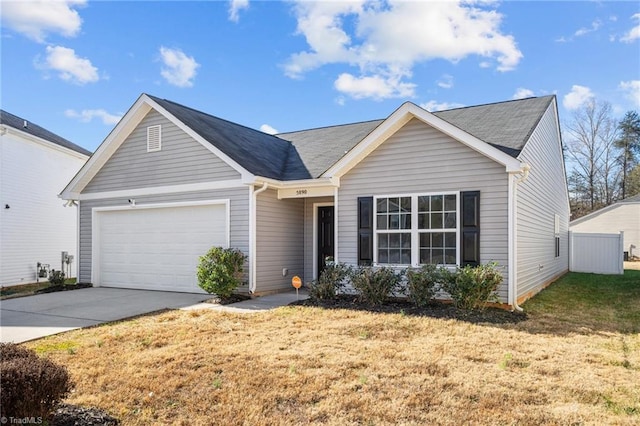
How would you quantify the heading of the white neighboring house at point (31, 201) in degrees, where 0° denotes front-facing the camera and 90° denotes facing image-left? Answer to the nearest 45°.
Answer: approximately 45°

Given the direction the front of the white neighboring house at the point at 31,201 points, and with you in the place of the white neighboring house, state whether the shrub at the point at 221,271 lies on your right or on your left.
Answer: on your left

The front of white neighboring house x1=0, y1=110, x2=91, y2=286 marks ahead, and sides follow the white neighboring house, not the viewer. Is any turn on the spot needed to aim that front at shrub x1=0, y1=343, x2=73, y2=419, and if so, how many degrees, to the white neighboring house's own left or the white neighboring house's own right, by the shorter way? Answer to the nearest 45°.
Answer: approximately 45° to the white neighboring house's own left

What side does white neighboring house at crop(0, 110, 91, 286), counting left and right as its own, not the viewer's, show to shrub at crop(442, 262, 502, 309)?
left

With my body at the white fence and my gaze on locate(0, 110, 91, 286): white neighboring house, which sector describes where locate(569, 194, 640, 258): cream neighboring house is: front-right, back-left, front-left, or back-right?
back-right

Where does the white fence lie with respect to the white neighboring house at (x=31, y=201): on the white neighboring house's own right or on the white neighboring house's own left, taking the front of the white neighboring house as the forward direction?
on the white neighboring house's own left
